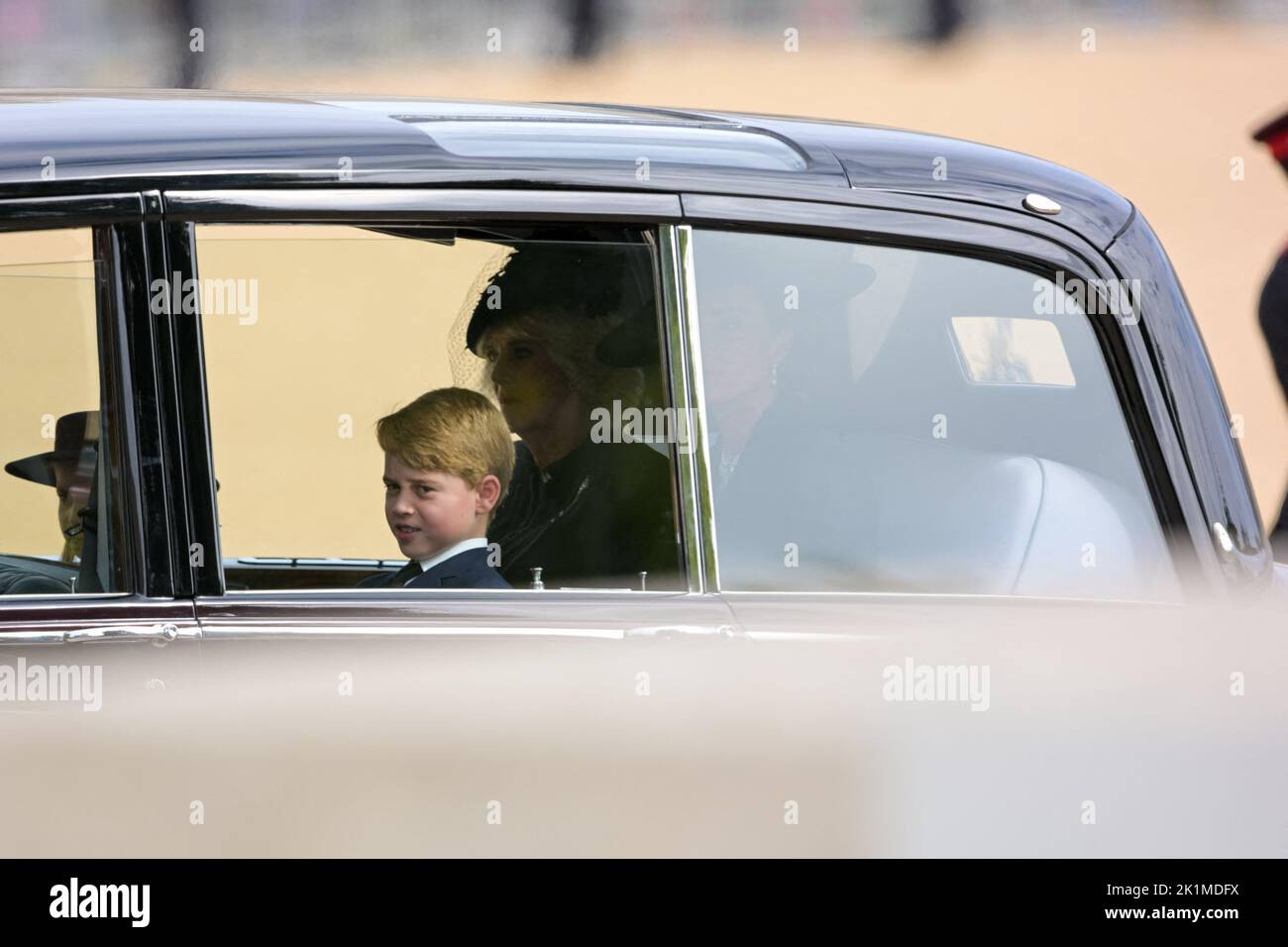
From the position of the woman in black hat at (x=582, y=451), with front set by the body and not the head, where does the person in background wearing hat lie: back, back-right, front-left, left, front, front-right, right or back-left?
back

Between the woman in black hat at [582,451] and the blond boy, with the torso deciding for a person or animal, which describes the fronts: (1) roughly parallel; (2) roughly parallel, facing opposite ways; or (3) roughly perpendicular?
roughly parallel

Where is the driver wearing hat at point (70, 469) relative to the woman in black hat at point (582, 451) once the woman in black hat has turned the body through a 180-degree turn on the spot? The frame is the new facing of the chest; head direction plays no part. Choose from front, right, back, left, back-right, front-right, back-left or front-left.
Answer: back-left

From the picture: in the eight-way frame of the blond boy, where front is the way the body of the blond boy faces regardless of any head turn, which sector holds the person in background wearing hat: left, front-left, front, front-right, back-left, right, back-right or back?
back

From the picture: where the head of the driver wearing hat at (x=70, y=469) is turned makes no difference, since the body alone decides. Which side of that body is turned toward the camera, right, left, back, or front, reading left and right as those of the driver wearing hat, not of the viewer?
left

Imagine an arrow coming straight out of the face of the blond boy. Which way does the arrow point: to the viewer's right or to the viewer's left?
to the viewer's left

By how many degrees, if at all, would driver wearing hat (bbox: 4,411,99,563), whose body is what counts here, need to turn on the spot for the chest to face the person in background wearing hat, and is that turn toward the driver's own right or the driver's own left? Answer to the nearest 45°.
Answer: approximately 180°

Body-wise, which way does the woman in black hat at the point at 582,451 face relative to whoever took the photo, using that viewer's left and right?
facing the viewer and to the left of the viewer
